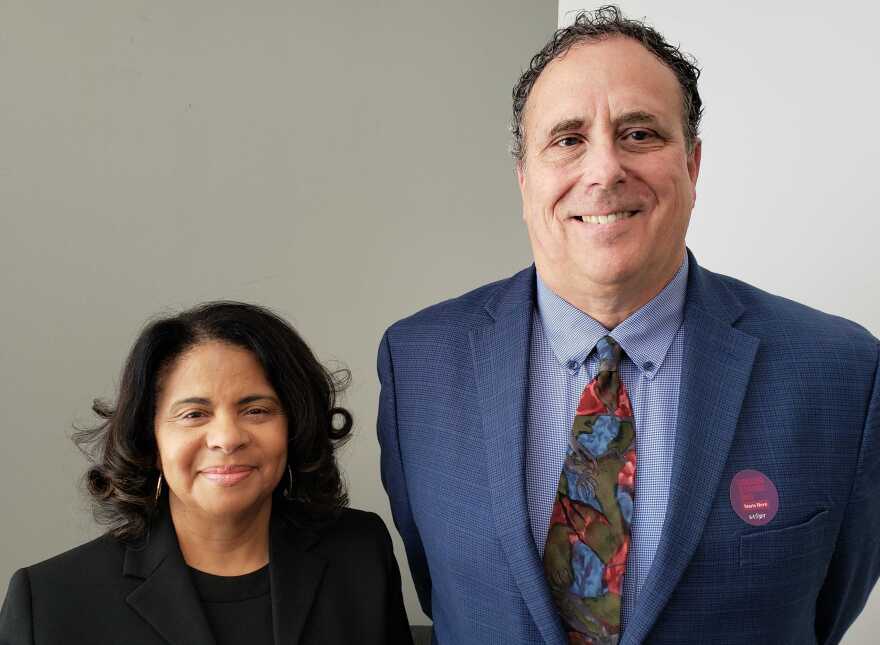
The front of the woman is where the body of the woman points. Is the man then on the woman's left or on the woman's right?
on the woman's left

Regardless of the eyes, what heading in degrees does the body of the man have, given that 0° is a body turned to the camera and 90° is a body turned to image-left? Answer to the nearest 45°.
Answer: approximately 0°

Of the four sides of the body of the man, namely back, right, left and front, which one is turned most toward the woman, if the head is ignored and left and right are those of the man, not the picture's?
right
